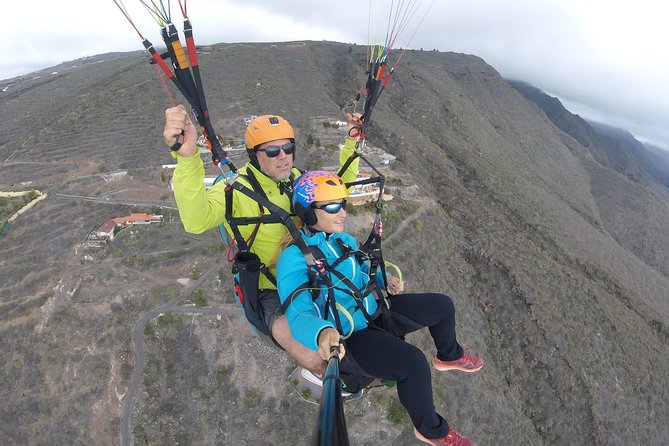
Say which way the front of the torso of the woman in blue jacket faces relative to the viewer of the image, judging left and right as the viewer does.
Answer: facing the viewer and to the right of the viewer

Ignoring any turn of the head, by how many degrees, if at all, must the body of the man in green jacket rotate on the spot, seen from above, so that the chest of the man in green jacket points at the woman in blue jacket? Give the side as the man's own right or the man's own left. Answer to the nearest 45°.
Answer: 0° — they already face them

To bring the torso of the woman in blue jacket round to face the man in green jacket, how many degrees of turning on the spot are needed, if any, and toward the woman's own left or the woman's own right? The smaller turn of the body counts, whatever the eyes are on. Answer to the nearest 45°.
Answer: approximately 180°

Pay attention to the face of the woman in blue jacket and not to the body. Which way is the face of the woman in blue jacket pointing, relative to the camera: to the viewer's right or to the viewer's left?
to the viewer's right

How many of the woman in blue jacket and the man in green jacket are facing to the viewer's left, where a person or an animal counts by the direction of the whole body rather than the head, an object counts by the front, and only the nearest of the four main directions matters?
0
